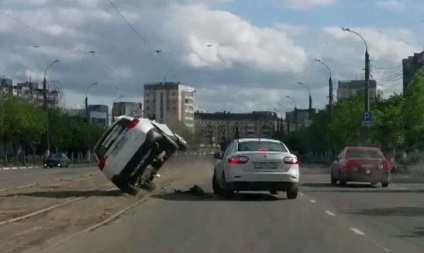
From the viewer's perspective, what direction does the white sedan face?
away from the camera

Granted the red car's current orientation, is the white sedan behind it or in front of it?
behind

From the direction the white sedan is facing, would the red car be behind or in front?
in front

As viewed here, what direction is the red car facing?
away from the camera

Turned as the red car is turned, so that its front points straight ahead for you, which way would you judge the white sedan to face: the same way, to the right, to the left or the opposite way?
the same way

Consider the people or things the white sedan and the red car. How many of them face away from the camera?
2
